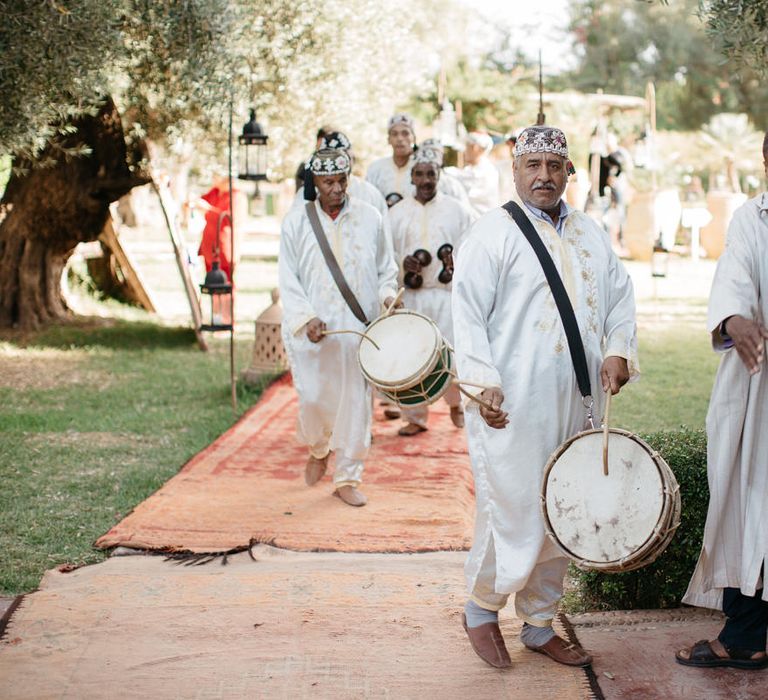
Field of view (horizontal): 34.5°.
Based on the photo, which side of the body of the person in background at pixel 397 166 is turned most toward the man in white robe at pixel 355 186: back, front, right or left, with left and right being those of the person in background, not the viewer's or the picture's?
front

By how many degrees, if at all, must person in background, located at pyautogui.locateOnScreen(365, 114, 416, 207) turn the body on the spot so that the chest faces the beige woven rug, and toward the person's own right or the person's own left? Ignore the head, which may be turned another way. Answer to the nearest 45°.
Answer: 0° — they already face it

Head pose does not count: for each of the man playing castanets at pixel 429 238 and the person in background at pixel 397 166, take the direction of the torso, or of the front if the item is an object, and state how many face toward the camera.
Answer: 2

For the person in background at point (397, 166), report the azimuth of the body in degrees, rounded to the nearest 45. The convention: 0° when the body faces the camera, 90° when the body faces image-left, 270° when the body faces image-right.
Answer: approximately 0°

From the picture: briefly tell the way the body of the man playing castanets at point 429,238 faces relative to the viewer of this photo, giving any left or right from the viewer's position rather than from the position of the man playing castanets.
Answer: facing the viewer

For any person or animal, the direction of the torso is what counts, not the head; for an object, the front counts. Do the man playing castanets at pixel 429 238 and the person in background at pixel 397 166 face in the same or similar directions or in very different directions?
same or similar directions

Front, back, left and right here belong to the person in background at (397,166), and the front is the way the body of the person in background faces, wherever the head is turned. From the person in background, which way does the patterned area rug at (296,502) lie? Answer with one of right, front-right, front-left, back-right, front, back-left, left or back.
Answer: front

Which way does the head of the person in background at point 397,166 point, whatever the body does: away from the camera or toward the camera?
toward the camera

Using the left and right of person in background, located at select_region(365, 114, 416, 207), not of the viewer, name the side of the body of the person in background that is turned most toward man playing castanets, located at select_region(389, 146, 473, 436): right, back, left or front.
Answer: front

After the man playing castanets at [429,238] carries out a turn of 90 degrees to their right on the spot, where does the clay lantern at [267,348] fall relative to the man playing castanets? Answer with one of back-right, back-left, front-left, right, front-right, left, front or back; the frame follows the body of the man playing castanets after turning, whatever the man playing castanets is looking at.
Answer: front-right

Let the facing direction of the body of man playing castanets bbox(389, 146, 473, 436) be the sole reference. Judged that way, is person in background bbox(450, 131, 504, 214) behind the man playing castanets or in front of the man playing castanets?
behind

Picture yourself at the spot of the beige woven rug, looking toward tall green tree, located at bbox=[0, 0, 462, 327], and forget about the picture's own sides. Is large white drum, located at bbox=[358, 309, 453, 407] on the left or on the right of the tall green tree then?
right

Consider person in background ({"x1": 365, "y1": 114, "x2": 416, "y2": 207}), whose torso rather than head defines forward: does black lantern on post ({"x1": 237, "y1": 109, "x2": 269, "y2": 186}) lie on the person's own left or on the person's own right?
on the person's own right
